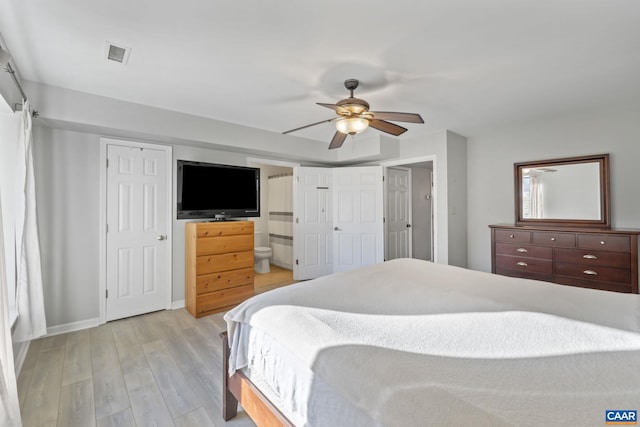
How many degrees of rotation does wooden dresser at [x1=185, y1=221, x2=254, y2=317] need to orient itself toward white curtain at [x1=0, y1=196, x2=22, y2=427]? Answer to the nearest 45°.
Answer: approximately 90° to its right

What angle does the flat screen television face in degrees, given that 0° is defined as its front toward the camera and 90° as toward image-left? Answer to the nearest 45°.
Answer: approximately 315°

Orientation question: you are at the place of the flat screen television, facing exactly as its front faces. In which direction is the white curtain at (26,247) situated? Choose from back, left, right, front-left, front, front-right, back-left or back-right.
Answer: right

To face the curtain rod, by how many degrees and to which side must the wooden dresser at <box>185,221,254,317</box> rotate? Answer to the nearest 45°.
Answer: approximately 90° to its right

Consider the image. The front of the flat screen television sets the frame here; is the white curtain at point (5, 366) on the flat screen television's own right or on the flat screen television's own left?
on the flat screen television's own right

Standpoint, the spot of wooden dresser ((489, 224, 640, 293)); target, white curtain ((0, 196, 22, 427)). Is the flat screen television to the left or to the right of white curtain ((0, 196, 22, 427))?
right

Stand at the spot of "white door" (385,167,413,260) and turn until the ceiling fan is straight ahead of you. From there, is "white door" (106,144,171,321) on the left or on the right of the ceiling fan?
right

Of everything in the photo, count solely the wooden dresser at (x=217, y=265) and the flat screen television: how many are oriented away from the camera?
0

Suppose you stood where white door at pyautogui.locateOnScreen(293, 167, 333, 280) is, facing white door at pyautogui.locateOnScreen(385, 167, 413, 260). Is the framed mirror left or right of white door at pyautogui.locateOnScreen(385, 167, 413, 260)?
right

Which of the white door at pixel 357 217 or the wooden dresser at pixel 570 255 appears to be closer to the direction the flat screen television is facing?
the wooden dresser

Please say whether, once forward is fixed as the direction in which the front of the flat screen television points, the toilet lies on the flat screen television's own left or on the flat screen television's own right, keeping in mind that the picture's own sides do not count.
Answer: on the flat screen television's own left
